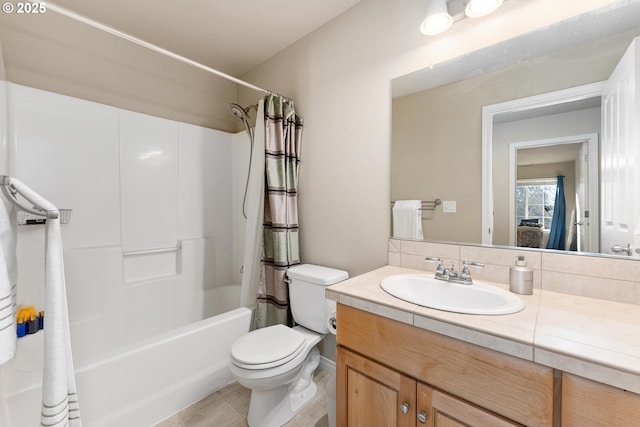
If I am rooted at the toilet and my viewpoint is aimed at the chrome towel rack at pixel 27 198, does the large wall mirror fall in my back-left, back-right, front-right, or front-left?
back-left

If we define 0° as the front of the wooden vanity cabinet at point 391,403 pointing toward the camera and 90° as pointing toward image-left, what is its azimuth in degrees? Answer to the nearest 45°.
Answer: approximately 45°

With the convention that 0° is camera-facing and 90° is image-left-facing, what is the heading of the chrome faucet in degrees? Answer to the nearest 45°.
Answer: approximately 45°

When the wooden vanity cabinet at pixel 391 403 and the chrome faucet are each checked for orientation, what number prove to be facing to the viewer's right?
0

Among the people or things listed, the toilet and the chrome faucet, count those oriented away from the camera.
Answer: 0

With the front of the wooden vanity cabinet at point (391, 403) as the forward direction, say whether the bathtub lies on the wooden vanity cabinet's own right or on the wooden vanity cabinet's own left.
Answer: on the wooden vanity cabinet's own right

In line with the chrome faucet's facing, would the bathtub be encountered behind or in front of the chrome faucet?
in front
